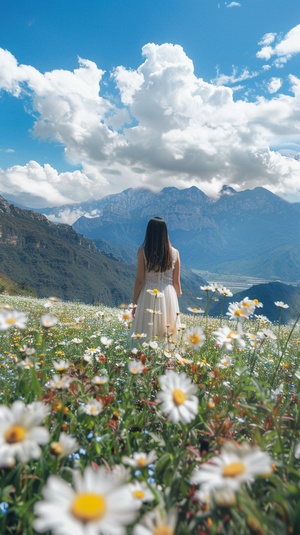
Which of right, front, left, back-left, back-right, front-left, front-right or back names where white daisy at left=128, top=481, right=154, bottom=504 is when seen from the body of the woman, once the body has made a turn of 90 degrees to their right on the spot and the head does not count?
right

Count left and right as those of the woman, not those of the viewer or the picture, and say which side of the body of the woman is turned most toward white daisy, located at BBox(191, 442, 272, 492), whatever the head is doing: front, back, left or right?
back

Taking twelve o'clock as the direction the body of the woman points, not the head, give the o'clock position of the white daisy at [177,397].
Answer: The white daisy is roughly at 6 o'clock from the woman.

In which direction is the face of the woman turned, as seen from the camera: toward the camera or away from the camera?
away from the camera

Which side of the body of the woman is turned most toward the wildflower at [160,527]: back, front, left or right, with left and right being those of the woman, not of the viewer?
back

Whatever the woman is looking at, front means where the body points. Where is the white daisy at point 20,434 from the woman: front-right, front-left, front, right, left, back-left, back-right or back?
back

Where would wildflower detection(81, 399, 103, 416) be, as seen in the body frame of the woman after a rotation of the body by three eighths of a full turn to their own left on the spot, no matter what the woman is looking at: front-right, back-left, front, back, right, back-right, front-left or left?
front-left

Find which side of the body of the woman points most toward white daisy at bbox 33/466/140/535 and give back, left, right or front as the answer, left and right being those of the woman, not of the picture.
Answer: back

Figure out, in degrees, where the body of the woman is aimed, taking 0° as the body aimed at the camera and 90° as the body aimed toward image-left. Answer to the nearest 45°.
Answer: approximately 180°

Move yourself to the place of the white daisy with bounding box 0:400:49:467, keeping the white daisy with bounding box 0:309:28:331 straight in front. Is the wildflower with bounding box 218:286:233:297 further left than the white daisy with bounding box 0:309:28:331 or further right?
right
